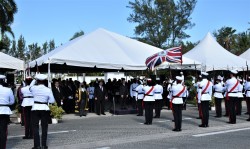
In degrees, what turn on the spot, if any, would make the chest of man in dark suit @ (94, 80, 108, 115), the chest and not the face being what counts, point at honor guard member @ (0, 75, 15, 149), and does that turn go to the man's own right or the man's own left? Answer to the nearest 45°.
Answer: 0° — they already face them

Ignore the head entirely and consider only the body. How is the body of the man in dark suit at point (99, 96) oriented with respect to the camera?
toward the camera

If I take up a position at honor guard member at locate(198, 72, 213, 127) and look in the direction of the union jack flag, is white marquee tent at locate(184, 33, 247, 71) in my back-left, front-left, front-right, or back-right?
front-right
